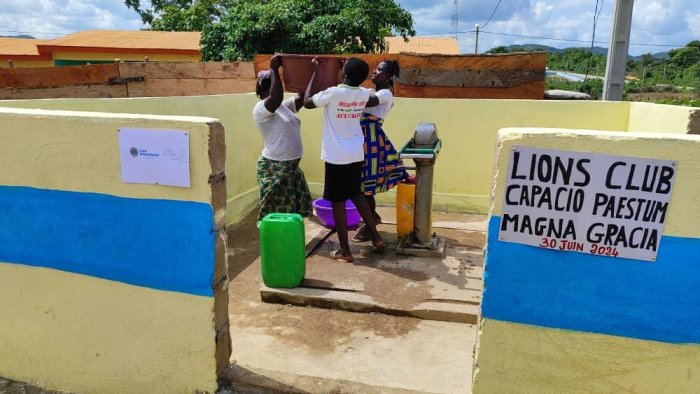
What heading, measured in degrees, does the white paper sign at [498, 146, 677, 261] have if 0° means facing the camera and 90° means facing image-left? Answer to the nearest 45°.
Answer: approximately 0°

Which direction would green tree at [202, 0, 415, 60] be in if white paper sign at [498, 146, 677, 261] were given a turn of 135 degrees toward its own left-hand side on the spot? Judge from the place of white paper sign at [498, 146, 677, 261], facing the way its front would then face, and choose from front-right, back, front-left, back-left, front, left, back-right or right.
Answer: left

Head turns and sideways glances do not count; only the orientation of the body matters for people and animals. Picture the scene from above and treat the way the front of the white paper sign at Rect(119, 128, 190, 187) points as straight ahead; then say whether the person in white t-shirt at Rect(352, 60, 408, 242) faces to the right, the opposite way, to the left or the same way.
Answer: to the right

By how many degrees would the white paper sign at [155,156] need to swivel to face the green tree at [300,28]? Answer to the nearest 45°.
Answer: approximately 180°

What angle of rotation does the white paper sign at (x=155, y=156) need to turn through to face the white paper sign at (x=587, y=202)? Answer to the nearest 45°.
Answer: approximately 45° to its left

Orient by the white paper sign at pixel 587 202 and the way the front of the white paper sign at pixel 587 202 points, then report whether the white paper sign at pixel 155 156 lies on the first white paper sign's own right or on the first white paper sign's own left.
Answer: on the first white paper sign's own right

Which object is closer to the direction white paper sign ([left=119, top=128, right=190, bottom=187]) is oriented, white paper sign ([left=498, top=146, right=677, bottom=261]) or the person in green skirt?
the white paper sign

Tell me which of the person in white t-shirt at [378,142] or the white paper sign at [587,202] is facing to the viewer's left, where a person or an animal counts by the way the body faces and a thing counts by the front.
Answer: the person in white t-shirt

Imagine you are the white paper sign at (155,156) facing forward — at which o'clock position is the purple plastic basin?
The purple plastic basin is roughly at 7 o'clock from the white paper sign.

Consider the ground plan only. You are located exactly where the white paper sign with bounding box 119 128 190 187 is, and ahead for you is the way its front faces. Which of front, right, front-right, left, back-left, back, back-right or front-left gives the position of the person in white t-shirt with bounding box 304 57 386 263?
back-left

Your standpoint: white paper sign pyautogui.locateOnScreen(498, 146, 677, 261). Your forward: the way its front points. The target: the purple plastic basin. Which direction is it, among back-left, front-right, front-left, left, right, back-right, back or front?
back-right

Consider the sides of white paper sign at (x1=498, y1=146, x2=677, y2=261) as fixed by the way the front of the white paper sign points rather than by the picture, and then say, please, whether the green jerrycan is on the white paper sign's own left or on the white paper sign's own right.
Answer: on the white paper sign's own right

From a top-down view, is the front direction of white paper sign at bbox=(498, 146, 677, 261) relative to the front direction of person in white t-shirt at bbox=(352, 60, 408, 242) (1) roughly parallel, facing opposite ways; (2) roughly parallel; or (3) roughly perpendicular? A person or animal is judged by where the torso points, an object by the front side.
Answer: roughly perpendicular

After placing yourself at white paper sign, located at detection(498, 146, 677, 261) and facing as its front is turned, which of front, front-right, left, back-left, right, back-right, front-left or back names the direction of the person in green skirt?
back-right

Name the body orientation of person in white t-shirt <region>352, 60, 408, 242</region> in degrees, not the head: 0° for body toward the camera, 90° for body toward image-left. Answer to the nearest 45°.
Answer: approximately 90°
